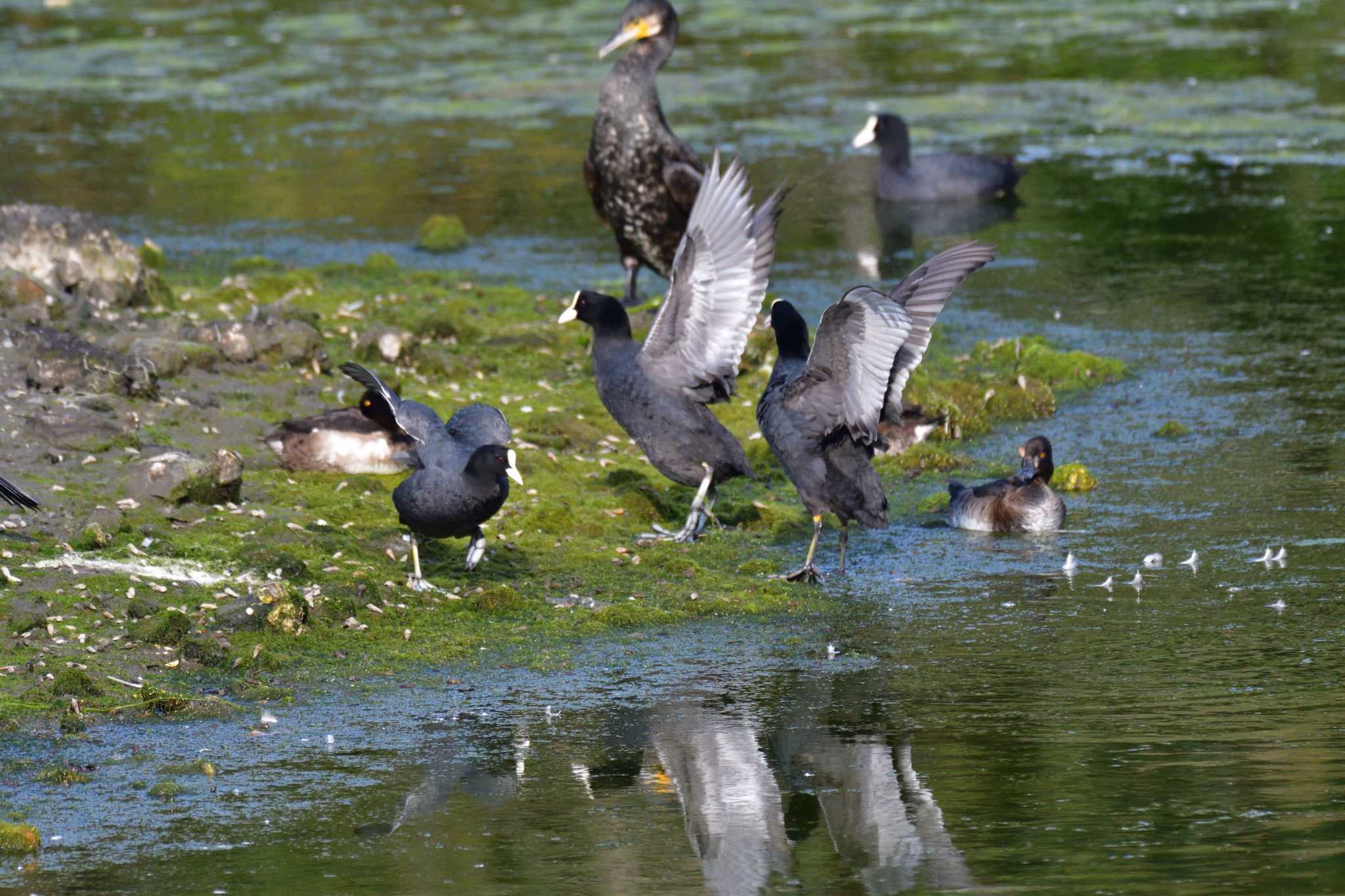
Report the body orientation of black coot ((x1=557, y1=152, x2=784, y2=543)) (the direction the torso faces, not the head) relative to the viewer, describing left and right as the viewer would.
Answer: facing to the left of the viewer

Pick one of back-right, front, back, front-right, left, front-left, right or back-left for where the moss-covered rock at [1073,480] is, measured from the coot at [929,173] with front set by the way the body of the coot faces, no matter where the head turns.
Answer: left

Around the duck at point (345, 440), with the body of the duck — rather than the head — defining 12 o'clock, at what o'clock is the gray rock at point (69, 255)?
The gray rock is roughly at 8 o'clock from the duck.

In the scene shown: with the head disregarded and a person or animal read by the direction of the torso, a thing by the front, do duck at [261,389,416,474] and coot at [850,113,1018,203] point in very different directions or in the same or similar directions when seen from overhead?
very different directions

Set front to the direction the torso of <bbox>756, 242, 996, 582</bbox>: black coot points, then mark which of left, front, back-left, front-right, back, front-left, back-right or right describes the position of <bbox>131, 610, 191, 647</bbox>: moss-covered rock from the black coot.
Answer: left

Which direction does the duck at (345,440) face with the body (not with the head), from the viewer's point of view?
to the viewer's right

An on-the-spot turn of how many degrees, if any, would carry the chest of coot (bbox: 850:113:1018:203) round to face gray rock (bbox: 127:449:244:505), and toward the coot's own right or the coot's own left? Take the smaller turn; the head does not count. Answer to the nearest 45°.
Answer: approximately 90° to the coot's own left

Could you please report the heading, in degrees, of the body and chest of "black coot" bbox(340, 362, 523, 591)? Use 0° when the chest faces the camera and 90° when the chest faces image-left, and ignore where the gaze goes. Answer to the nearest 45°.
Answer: approximately 315°

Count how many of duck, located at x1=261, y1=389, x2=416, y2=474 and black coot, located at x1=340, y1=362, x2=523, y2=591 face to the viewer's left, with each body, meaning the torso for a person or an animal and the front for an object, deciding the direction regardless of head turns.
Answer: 0

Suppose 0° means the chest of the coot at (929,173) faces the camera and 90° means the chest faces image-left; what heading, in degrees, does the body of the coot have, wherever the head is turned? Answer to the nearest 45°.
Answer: approximately 90°

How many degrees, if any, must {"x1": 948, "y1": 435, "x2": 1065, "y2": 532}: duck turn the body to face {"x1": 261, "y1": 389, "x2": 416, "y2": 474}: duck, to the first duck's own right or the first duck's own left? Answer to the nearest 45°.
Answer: approximately 135° to the first duck's own right

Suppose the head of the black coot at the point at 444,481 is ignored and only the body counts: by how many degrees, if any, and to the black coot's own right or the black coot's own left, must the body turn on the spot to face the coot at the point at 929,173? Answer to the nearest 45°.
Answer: approximately 90° to the black coot's own left

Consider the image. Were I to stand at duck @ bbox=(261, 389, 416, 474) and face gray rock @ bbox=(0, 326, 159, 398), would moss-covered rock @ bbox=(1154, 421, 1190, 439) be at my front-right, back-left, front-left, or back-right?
back-right

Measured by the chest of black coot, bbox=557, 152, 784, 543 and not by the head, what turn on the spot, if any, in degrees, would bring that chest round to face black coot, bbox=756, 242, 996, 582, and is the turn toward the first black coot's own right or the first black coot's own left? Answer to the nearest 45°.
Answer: approximately 135° to the first black coot's own left
